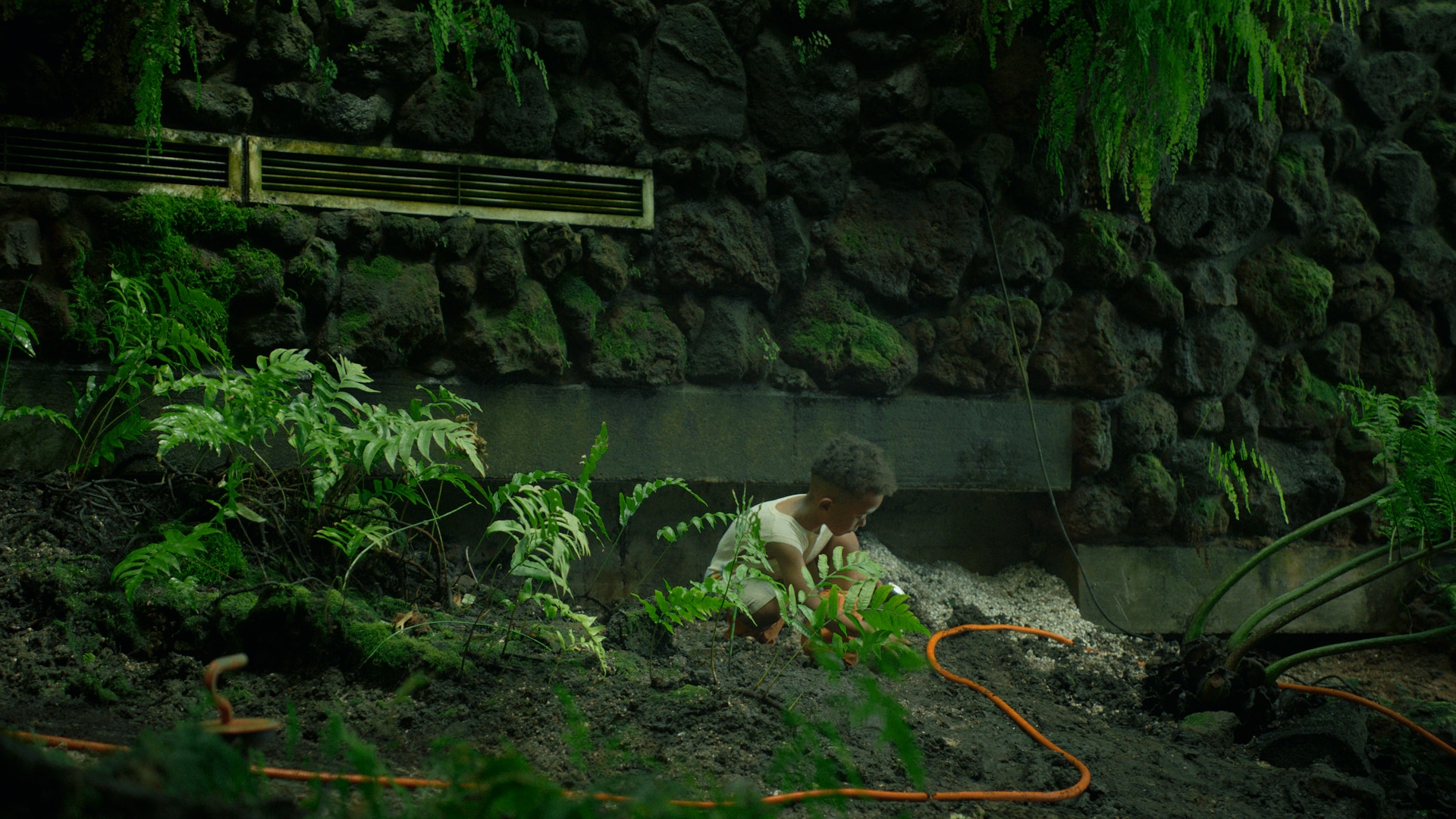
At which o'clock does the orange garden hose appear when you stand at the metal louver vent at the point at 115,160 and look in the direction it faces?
The orange garden hose is roughly at 11 o'clock from the metal louver vent.

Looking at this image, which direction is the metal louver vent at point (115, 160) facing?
toward the camera

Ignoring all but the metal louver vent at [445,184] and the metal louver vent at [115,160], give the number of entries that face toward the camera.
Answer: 2

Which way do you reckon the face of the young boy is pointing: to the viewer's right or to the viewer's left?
to the viewer's right

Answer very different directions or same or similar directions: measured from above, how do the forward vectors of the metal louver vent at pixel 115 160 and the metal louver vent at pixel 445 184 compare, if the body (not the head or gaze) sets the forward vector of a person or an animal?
same or similar directions
